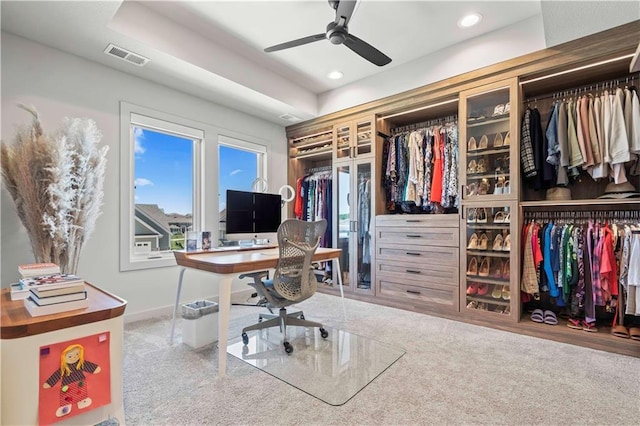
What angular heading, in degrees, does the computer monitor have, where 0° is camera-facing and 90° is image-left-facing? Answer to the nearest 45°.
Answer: approximately 315°

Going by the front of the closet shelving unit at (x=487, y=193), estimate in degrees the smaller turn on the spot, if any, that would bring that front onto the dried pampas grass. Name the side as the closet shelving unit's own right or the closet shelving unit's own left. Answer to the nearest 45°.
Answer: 0° — it already faces it

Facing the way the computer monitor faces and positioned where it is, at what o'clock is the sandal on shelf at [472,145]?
The sandal on shelf is roughly at 11 o'clock from the computer monitor.
